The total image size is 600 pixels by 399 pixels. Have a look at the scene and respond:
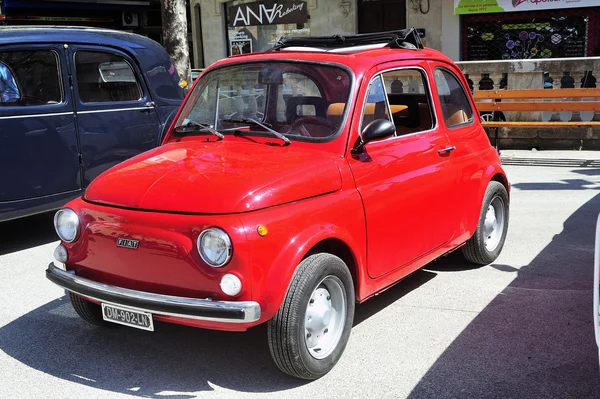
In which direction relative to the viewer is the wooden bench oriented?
toward the camera

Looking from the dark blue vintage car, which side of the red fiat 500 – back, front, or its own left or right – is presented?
right

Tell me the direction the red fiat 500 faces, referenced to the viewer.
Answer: facing the viewer and to the left of the viewer

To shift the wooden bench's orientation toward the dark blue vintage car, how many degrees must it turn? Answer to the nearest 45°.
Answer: approximately 45° to its right

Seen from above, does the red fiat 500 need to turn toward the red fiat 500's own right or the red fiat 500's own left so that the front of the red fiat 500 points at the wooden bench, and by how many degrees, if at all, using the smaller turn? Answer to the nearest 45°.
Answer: approximately 180°

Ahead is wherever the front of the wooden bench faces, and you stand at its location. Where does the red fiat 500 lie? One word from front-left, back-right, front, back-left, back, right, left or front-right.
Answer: front

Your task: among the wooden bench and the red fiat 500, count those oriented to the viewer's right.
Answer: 0
